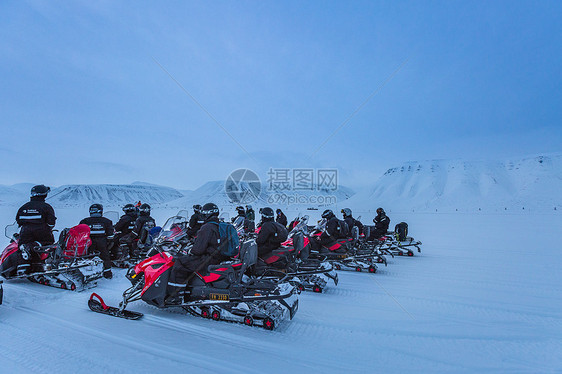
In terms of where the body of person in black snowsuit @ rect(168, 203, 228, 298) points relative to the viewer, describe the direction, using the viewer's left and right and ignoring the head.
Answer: facing to the left of the viewer

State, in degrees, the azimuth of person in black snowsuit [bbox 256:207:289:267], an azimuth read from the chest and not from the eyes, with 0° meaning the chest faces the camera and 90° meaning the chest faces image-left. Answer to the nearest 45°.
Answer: approximately 135°

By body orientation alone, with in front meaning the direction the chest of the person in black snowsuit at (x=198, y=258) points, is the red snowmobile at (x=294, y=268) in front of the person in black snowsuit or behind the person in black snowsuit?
behind

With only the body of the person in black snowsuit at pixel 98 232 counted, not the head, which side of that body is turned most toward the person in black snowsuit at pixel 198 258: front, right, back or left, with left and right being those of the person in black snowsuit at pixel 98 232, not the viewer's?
back

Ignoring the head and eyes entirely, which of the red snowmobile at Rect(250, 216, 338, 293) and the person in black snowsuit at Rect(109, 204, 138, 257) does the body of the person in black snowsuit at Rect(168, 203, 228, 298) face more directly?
the person in black snowsuit

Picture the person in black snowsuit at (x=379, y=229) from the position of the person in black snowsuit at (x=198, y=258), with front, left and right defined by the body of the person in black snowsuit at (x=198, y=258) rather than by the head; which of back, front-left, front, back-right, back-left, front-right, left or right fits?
back-right

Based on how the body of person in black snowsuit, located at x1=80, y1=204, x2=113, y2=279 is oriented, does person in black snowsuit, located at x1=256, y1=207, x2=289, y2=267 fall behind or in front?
behind

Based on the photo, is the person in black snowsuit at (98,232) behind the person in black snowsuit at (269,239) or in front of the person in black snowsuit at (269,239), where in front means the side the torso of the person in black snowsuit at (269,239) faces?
in front

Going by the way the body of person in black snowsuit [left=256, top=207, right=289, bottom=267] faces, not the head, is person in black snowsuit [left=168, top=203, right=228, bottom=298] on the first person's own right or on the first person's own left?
on the first person's own left
